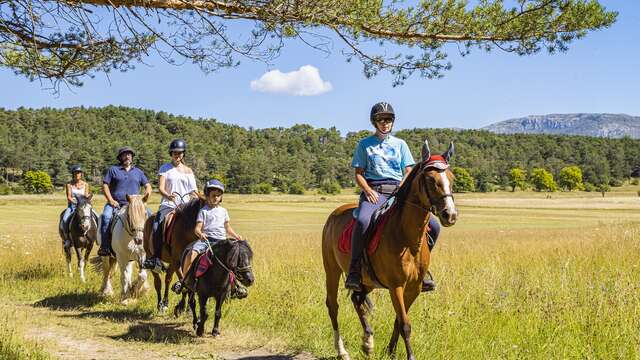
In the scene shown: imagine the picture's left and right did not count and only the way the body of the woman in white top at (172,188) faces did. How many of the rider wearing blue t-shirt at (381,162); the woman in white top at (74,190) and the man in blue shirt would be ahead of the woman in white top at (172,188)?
1

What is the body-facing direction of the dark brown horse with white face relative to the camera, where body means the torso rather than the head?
toward the camera

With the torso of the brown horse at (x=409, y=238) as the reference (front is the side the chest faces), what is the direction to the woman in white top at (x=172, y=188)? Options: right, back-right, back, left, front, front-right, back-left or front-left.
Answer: back

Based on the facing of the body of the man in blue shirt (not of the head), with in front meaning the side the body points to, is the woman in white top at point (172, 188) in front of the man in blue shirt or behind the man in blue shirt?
in front

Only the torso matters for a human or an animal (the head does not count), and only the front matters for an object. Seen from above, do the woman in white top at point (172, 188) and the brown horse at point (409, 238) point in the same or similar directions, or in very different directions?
same or similar directions

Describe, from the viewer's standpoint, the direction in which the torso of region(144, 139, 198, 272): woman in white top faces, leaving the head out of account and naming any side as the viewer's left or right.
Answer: facing the viewer and to the right of the viewer

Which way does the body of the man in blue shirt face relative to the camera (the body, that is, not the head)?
toward the camera

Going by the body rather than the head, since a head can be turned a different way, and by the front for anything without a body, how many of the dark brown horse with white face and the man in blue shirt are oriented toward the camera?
2

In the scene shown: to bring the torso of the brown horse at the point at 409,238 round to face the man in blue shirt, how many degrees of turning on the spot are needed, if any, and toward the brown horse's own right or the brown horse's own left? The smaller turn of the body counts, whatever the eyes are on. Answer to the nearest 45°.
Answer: approximately 180°

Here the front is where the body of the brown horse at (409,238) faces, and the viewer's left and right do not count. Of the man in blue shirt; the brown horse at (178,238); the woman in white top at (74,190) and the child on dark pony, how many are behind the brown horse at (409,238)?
4

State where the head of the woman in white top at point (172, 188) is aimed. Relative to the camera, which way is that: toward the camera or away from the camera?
toward the camera

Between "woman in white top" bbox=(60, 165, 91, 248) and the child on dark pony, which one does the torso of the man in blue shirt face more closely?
the child on dark pony

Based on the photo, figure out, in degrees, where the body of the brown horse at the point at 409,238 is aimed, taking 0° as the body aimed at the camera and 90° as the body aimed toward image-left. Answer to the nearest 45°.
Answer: approximately 315°

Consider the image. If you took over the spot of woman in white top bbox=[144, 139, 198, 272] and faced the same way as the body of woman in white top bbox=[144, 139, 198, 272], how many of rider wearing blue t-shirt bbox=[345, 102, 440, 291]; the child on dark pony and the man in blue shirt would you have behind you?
1
